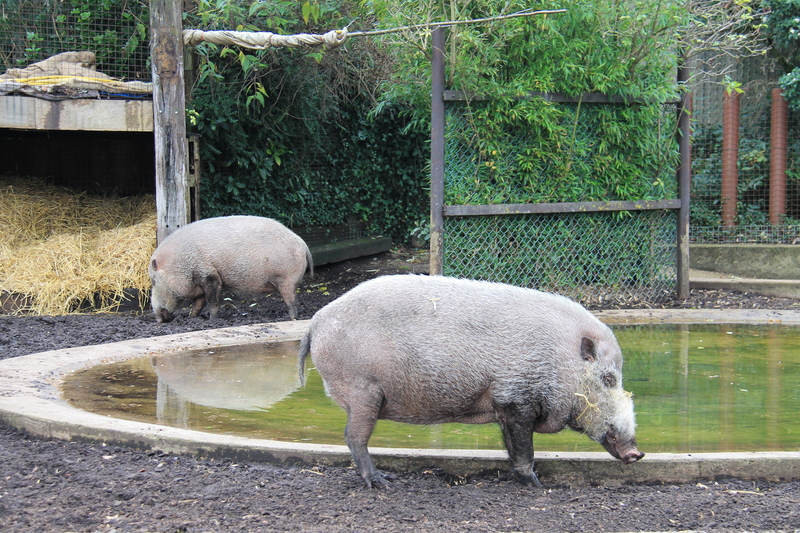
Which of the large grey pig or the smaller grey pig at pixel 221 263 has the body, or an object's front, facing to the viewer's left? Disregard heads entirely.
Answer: the smaller grey pig

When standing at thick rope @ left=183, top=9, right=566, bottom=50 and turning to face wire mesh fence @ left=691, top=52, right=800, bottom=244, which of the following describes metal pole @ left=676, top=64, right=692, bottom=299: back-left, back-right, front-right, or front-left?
front-right

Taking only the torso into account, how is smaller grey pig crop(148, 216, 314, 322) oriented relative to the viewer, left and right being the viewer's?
facing to the left of the viewer

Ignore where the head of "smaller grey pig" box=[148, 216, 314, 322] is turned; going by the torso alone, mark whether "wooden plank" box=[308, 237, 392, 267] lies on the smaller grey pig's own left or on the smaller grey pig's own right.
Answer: on the smaller grey pig's own right

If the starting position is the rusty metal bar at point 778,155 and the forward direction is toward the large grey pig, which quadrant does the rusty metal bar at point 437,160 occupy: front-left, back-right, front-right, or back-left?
front-right

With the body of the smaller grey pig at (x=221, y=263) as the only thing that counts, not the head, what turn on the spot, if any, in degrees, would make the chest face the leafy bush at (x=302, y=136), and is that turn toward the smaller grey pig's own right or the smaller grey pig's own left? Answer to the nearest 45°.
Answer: approximately 90° to the smaller grey pig's own right

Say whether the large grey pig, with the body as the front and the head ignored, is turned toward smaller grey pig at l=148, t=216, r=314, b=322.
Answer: no

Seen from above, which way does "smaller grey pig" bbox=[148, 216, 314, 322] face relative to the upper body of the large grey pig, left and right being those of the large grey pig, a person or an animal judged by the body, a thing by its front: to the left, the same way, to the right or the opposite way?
the opposite way

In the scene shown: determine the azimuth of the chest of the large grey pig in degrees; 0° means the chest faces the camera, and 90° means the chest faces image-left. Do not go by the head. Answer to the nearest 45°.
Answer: approximately 270°

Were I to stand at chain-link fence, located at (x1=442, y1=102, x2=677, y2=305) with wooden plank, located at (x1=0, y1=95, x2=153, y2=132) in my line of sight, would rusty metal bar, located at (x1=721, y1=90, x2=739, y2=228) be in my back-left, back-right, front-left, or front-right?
back-right

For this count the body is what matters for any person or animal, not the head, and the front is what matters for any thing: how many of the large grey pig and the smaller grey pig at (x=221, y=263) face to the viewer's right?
1

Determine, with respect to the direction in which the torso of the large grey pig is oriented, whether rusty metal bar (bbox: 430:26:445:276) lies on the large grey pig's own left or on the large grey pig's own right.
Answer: on the large grey pig's own left

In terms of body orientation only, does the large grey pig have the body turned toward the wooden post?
no
